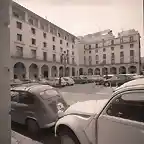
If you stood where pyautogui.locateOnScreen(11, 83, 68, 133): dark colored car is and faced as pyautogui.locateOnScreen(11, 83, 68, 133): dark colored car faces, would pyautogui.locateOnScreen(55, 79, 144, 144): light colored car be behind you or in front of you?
behind
